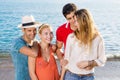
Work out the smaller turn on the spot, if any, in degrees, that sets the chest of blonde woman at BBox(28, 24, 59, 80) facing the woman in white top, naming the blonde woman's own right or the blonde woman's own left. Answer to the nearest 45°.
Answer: approximately 45° to the blonde woman's own left

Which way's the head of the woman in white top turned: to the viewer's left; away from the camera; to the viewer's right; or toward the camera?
to the viewer's left

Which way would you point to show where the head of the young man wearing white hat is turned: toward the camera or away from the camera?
toward the camera

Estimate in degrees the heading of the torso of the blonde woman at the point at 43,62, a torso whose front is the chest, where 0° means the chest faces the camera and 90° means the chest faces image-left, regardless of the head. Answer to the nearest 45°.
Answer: approximately 315°
